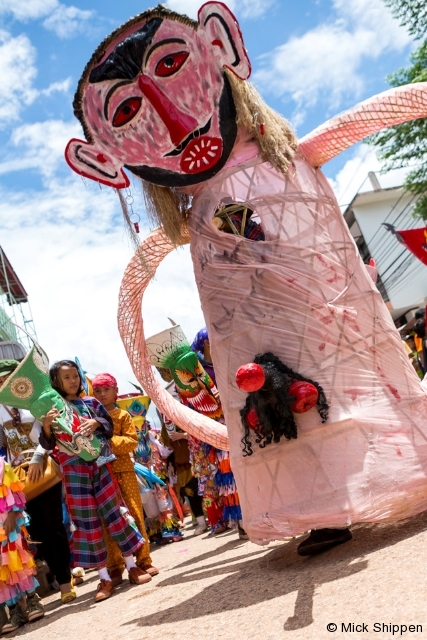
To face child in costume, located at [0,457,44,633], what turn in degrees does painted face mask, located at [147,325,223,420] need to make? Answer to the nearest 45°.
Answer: approximately 90° to its right

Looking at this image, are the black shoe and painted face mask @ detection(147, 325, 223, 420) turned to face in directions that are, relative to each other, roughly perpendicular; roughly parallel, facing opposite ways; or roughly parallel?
roughly perpendicular

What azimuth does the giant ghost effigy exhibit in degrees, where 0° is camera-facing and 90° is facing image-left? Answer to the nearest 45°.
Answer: approximately 0°

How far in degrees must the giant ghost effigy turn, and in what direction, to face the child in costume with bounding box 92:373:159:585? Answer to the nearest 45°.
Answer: approximately 135° to its right

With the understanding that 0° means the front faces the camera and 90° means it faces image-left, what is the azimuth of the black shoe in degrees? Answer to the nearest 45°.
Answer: approximately 45°
